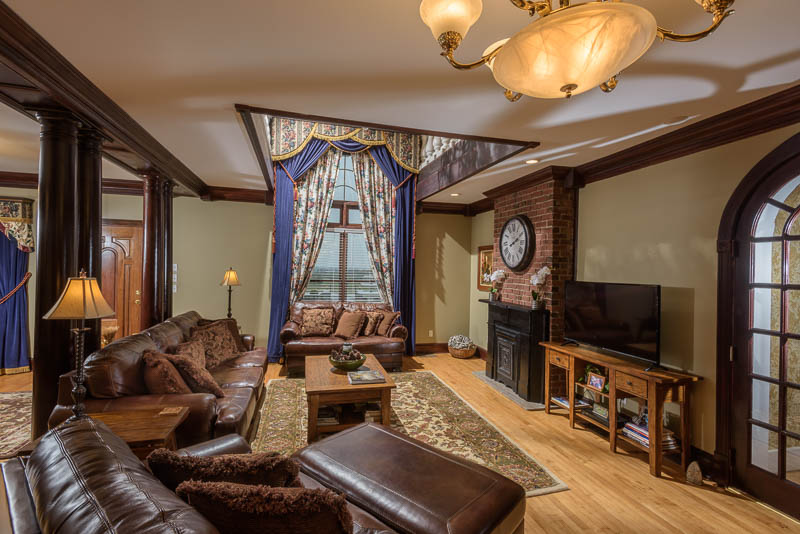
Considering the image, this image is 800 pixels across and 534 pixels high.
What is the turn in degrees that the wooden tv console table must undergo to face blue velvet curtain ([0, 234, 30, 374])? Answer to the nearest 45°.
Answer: approximately 45° to its right

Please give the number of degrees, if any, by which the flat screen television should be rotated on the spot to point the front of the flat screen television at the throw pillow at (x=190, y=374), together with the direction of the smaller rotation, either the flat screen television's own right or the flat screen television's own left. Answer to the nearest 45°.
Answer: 0° — it already faces it

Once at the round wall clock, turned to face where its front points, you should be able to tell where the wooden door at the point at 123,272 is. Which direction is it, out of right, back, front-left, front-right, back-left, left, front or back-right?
front-right

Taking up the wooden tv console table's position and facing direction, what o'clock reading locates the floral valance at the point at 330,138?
The floral valance is roughly at 2 o'clock from the wooden tv console table.

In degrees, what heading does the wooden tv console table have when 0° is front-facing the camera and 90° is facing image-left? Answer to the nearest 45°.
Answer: approximately 45°

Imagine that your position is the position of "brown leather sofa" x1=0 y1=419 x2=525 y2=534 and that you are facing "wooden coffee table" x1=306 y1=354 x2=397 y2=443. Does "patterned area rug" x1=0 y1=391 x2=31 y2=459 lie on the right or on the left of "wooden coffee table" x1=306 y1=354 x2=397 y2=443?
left

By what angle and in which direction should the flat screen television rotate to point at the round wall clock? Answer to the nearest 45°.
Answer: approximately 90° to its right

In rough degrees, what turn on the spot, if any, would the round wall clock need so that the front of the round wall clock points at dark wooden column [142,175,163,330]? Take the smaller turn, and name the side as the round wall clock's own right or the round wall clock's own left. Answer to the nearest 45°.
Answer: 0° — it already faces it

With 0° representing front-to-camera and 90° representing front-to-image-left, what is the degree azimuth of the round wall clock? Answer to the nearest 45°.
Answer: approximately 45°

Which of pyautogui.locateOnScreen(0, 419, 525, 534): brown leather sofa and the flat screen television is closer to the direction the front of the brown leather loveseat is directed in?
the brown leather sofa

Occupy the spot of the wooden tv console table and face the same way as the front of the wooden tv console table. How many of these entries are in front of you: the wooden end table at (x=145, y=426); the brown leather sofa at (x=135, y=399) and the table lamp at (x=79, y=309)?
3

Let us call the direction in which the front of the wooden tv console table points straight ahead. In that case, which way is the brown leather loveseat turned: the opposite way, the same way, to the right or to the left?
to the left

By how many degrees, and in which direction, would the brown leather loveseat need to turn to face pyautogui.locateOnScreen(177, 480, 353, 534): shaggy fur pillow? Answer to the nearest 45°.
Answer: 0° — it already faces it

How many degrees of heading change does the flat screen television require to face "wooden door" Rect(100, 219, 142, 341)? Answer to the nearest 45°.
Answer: approximately 45° to its right
